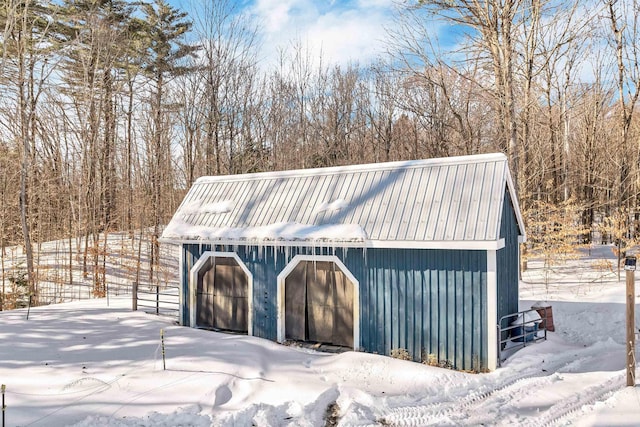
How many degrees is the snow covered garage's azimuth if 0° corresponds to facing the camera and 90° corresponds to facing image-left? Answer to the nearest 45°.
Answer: approximately 45°

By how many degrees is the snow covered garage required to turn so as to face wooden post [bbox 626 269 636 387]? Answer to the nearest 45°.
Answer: approximately 90° to its left
